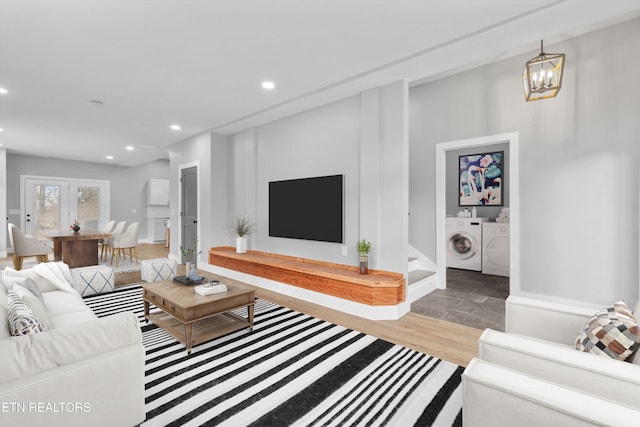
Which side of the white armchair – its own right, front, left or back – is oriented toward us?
left

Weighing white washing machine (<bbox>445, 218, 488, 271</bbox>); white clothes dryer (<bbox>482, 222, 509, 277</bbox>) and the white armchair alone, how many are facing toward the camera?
2

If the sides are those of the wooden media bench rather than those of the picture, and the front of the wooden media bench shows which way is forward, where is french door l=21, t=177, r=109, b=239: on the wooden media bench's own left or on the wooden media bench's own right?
on the wooden media bench's own right

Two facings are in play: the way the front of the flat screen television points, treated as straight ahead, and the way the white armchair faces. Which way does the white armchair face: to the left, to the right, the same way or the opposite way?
to the right

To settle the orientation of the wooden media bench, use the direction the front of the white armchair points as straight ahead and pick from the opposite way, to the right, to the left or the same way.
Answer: to the left

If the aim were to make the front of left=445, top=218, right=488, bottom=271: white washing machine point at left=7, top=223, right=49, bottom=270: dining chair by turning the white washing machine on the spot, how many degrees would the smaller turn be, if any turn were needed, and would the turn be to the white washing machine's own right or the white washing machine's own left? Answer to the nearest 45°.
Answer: approximately 45° to the white washing machine's own right
